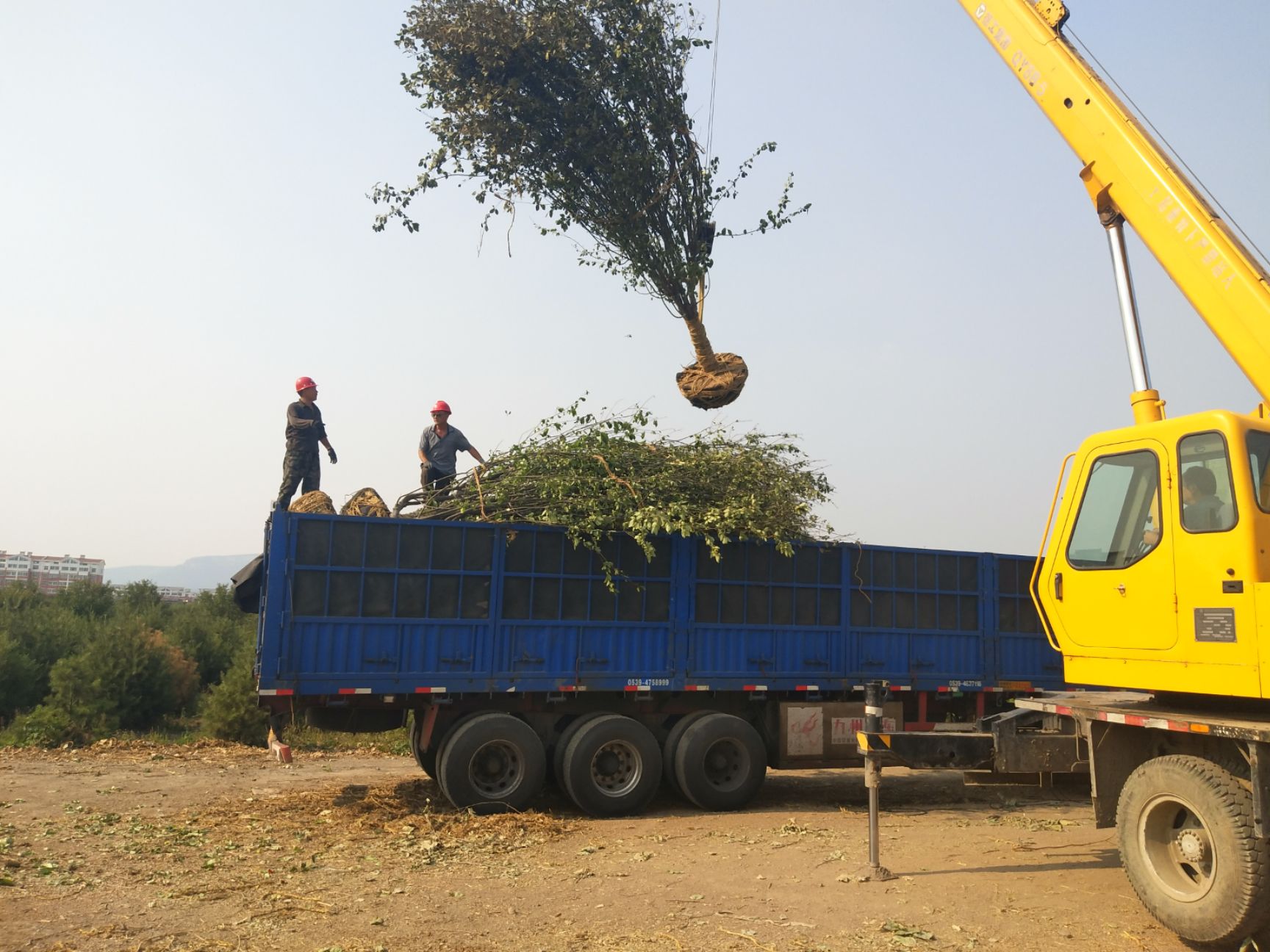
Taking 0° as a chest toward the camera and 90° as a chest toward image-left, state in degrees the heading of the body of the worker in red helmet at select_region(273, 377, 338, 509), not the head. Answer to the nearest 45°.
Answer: approximately 315°

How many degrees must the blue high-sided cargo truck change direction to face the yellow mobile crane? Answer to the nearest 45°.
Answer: approximately 45° to its right

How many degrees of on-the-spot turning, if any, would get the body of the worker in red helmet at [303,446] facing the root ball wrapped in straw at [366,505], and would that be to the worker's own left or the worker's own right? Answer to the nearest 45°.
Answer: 0° — they already face it

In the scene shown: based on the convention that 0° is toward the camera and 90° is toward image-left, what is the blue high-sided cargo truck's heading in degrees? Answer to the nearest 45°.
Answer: approximately 270°

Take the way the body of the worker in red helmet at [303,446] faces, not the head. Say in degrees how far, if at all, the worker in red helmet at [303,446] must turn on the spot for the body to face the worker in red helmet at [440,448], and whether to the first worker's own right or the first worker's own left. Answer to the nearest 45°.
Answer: approximately 45° to the first worker's own left

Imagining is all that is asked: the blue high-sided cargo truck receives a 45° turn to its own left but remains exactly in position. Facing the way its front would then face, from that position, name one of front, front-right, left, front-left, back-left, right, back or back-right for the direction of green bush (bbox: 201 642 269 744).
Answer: left

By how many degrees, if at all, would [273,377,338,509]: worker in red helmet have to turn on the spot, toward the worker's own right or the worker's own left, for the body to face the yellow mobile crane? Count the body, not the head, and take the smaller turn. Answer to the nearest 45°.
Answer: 0° — they already face it
